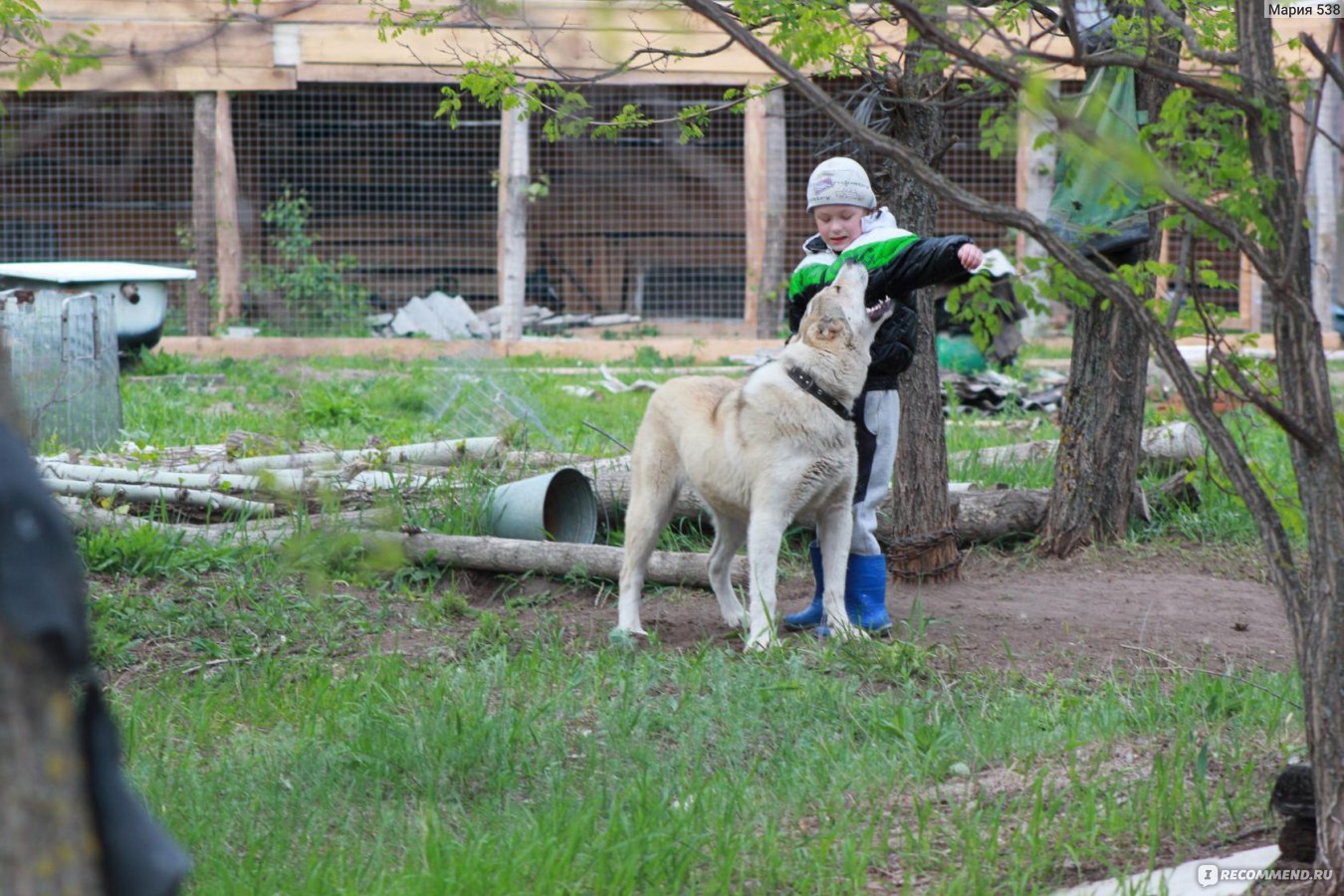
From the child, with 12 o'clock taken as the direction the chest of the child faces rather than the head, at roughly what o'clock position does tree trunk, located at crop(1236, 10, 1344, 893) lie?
The tree trunk is roughly at 10 o'clock from the child.

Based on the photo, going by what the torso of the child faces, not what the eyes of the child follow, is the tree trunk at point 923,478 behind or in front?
behind

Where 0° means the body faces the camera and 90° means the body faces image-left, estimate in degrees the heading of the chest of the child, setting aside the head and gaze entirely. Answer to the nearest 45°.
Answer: approximately 45°

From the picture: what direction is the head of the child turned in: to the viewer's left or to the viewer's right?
to the viewer's left

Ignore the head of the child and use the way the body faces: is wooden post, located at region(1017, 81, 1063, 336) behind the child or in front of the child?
behind

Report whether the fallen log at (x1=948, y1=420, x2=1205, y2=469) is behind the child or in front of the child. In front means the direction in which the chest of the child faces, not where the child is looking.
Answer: behind

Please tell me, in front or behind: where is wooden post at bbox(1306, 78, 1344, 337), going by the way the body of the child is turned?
behind
